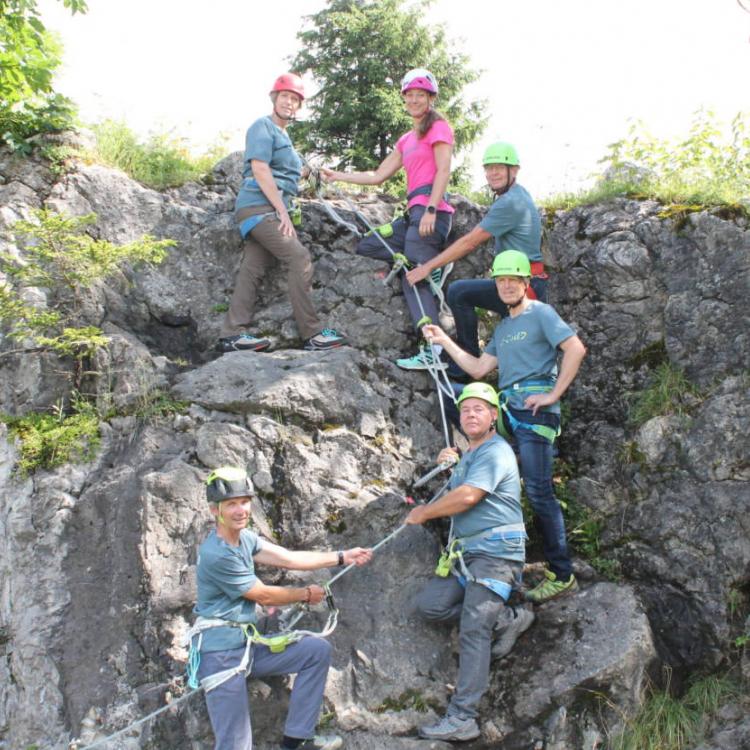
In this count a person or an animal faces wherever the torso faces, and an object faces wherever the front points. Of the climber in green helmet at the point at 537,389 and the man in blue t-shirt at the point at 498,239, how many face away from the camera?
0

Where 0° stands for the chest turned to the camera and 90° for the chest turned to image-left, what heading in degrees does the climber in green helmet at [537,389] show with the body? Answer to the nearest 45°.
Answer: approximately 45°
